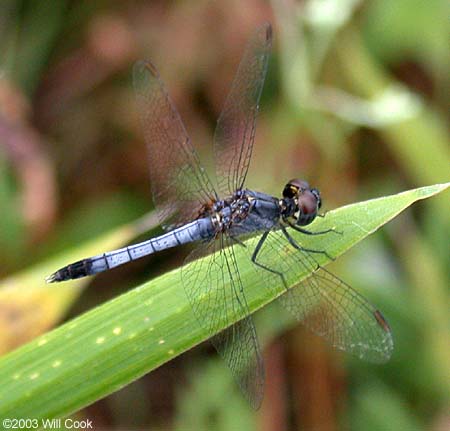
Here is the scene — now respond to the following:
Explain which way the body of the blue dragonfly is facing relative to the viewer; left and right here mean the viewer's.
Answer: facing to the right of the viewer

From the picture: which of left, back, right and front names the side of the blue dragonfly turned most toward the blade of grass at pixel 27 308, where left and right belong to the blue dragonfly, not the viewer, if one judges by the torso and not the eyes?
back
